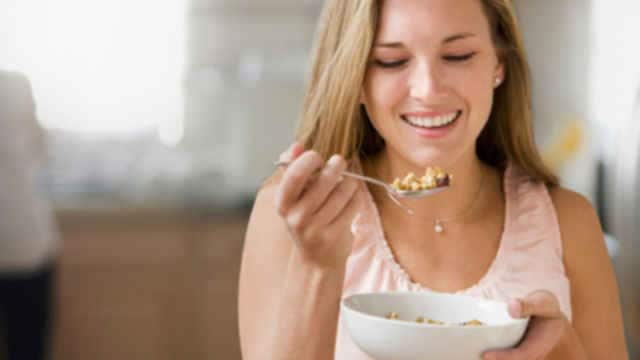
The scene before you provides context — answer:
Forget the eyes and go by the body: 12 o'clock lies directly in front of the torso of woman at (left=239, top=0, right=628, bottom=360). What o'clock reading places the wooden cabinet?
The wooden cabinet is roughly at 5 o'clock from the woman.

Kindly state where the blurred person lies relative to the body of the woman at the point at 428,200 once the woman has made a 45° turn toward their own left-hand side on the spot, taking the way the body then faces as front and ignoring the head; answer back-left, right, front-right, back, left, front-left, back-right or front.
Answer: back

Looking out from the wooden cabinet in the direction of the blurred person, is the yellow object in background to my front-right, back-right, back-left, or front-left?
back-left

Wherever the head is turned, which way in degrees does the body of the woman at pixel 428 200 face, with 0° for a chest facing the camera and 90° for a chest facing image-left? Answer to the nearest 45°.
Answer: approximately 0°

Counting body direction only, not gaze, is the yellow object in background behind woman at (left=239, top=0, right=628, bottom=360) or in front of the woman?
behind

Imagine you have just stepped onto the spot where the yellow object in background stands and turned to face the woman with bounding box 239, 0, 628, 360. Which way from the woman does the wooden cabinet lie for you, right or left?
right
